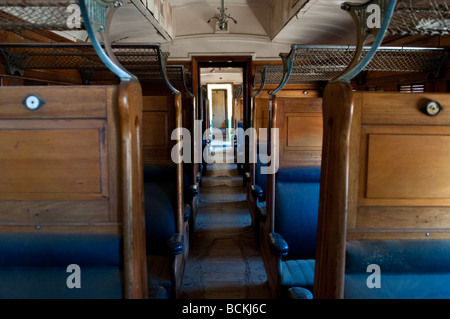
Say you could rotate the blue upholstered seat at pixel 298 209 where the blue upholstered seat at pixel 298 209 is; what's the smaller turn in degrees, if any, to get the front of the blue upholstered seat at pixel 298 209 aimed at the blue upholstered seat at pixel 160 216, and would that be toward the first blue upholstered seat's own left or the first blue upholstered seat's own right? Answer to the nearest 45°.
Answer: approximately 90° to the first blue upholstered seat's own right

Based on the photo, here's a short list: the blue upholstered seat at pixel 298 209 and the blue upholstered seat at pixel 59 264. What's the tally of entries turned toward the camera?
2

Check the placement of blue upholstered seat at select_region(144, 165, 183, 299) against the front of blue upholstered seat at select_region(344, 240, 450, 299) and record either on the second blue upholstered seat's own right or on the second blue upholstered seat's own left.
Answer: on the second blue upholstered seat's own right

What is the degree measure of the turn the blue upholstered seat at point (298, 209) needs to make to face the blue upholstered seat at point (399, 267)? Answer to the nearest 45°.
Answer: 0° — it already faces it

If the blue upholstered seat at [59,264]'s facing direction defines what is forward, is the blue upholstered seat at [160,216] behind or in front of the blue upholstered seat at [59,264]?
behind

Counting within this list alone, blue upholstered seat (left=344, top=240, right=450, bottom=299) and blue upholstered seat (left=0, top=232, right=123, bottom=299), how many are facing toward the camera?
2
